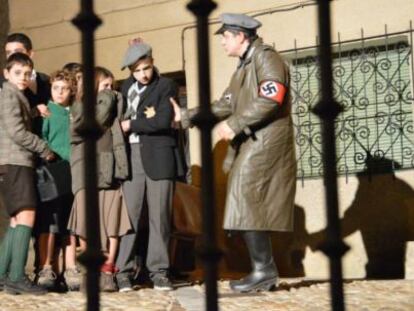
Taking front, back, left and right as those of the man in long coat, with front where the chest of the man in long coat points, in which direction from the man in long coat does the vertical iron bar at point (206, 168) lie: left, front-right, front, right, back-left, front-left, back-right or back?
left

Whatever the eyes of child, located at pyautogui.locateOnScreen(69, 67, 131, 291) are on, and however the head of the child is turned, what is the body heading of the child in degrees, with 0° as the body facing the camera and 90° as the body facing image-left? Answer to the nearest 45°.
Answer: approximately 315°

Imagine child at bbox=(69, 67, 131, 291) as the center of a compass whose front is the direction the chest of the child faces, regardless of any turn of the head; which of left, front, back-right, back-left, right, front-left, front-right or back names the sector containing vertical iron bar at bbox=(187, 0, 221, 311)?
front-right

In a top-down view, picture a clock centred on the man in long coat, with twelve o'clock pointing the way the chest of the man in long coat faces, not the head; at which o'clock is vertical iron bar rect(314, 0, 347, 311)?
The vertical iron bar is roughly at 9 o'clock from the man in long coat.

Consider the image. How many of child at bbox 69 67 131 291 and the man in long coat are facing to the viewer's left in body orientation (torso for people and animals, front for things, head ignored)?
1

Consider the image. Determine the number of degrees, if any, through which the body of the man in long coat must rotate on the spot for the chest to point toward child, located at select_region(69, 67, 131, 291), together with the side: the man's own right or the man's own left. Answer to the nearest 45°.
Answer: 0° — they already face them

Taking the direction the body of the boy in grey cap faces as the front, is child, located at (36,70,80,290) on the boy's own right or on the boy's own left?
on the boy's own right

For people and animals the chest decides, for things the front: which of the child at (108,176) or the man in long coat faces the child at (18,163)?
the man in long coat

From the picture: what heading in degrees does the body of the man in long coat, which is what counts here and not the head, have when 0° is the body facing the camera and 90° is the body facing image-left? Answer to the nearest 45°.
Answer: approximately 90°

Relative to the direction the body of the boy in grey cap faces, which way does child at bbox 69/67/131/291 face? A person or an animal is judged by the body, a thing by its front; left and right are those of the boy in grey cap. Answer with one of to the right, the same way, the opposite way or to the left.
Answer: to the left

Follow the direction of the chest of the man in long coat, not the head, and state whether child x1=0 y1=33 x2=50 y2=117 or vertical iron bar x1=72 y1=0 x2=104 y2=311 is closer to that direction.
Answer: the child

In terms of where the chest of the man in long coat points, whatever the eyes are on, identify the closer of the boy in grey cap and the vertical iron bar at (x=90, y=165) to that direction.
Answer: the boy in grey cap
